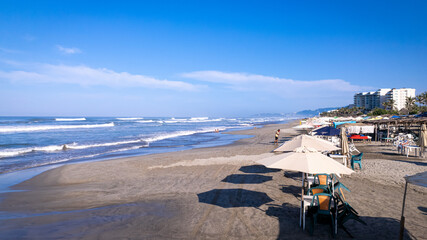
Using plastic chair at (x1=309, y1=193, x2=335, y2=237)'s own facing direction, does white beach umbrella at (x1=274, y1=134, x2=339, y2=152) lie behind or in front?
in front
